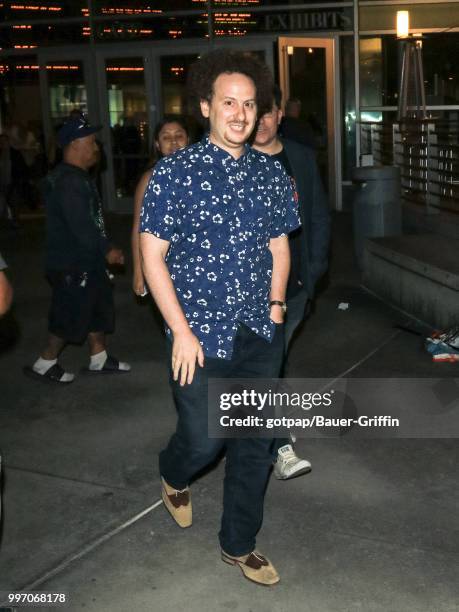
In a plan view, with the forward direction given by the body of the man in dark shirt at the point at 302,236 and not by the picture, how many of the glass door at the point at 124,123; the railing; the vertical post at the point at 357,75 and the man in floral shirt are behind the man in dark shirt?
3

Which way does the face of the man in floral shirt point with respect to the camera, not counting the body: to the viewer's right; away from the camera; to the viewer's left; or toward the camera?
toward the camera

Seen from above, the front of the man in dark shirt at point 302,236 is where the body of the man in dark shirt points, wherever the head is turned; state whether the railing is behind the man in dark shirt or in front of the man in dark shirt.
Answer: behind

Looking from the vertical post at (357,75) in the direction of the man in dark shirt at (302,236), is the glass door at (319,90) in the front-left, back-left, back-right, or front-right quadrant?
front-right

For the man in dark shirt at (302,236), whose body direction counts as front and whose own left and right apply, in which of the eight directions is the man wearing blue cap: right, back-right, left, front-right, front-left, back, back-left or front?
back-right

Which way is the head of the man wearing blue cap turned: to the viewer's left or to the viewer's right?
to the viewer's right

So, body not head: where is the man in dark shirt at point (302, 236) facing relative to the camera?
toward the camera

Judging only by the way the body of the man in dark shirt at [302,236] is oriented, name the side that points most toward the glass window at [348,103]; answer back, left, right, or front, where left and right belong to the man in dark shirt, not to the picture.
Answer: back

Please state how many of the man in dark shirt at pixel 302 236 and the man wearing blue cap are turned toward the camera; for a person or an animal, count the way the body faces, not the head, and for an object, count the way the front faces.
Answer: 1
